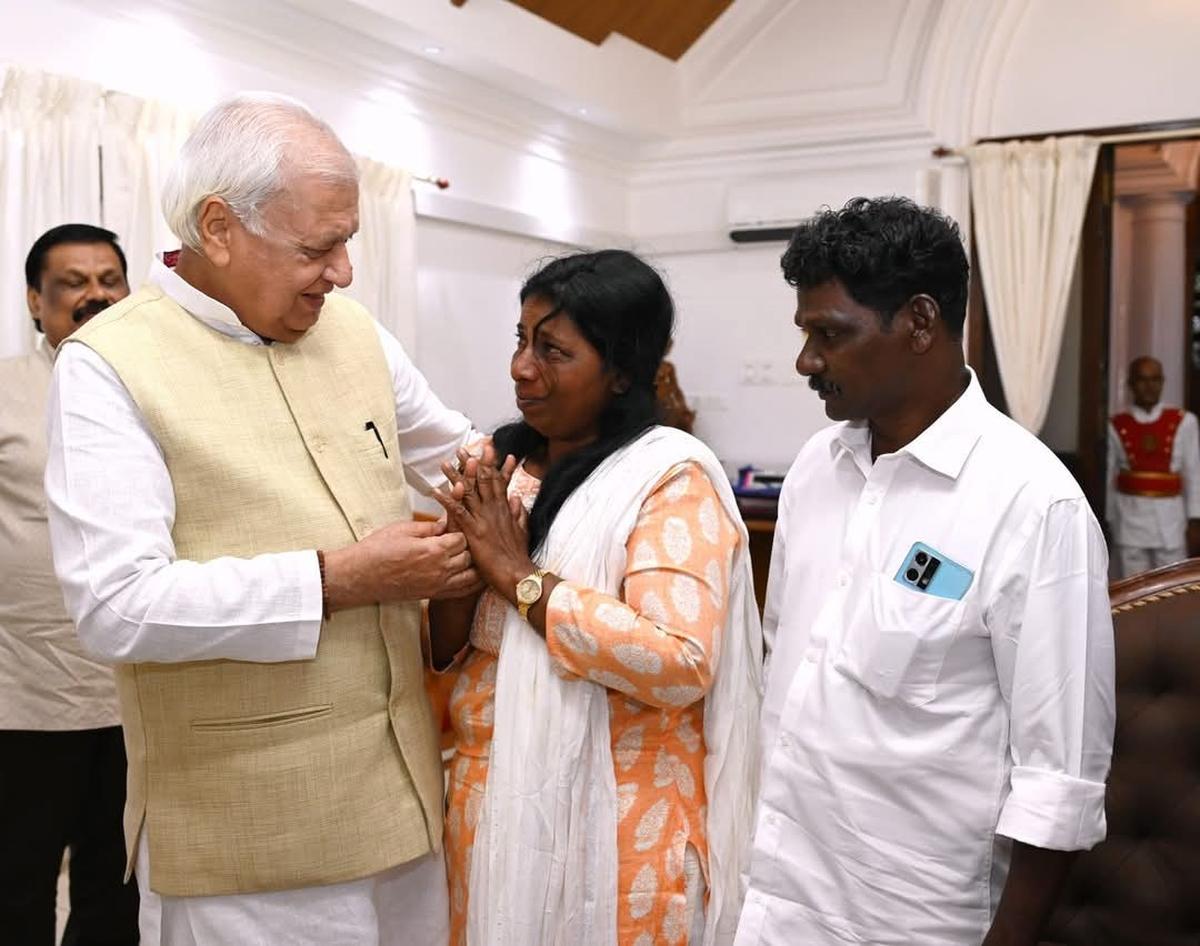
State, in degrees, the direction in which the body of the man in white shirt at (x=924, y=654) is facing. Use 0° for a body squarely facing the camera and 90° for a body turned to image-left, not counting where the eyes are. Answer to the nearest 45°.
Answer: approximately 45°

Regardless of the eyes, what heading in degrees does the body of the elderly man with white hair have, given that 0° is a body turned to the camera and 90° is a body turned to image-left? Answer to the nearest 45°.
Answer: approximately 315°

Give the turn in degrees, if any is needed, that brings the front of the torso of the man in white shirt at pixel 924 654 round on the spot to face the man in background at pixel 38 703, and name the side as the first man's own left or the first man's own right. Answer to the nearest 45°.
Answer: approximately 45° to the first man's own right

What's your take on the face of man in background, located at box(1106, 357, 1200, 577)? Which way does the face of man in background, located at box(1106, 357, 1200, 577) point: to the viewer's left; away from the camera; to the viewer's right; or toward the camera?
toward the camera

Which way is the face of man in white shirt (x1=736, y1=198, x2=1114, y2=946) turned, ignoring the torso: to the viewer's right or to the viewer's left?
to the viewer's left

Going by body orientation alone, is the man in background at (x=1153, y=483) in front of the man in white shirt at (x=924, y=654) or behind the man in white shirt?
behind

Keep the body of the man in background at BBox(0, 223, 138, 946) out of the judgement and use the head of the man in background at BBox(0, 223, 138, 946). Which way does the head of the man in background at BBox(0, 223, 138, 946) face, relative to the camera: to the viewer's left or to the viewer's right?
to the viewer's right

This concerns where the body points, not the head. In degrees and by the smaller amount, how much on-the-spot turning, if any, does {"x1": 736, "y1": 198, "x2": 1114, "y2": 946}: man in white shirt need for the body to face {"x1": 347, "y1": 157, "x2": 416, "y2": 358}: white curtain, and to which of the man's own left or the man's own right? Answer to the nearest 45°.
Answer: approximately 90° to the man's own right

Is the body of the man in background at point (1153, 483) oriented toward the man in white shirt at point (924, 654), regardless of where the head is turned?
yes

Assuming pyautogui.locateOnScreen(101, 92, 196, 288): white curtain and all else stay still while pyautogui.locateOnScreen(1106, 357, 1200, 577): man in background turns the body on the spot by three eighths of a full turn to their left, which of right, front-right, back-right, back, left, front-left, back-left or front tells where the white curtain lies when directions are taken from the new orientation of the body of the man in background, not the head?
back

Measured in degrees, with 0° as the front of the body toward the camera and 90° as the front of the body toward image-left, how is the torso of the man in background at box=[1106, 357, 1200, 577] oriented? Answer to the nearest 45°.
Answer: approximately 0°

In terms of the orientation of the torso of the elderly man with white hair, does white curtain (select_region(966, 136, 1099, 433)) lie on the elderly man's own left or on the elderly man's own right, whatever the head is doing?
on the elderly man's own left

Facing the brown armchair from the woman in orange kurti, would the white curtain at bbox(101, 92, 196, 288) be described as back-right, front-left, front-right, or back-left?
back-left

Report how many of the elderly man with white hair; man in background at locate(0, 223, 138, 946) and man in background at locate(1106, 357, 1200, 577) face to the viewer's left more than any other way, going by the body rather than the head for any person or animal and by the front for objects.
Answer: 0

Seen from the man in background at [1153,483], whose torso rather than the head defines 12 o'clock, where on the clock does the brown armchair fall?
The brown armchair is roughly at 12 o'clock from the man in background.

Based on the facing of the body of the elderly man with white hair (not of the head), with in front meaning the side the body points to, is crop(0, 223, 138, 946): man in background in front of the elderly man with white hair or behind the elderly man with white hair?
behind
